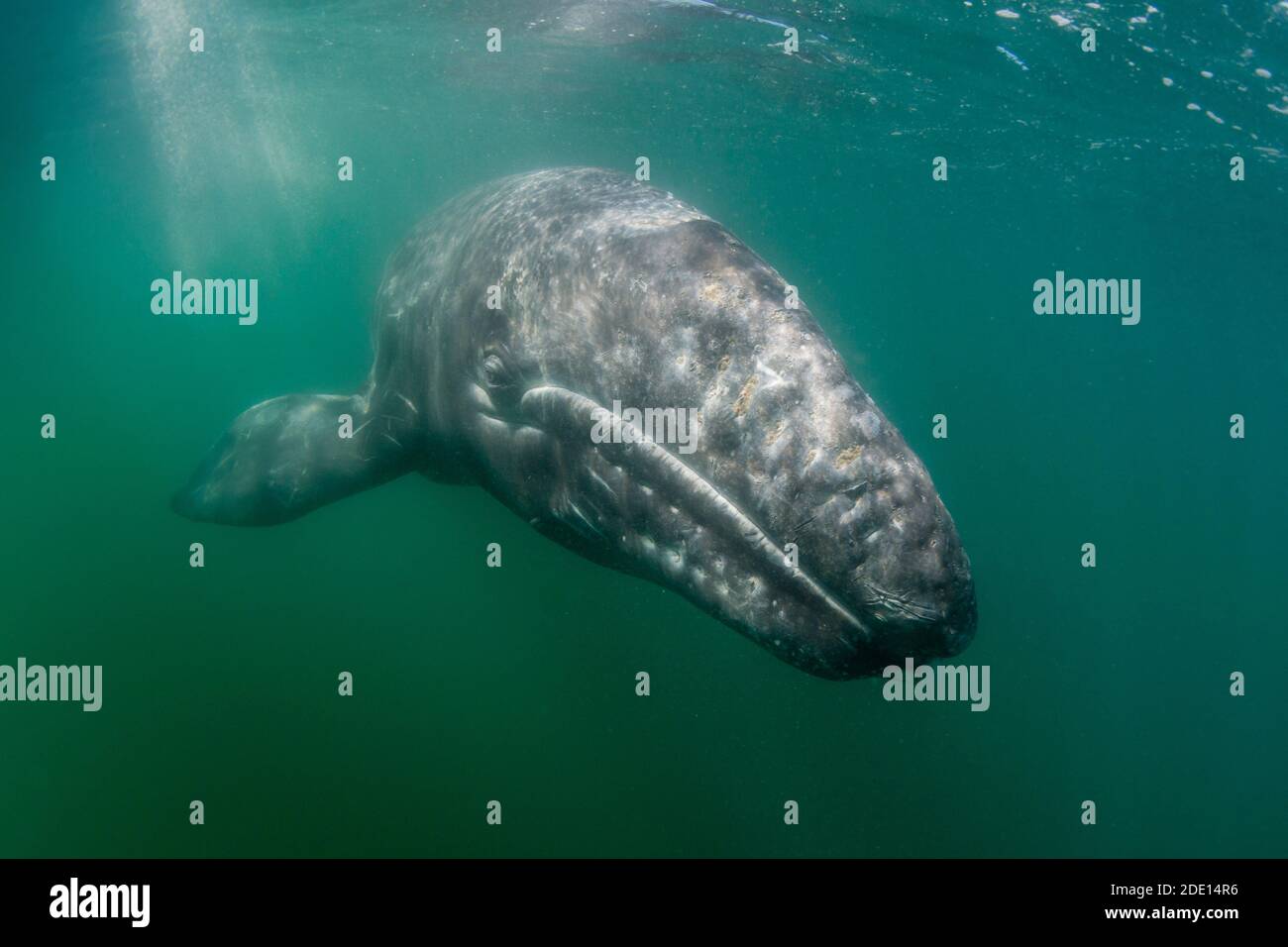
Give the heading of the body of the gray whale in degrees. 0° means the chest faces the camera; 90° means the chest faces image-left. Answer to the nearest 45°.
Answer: approximately 315°
